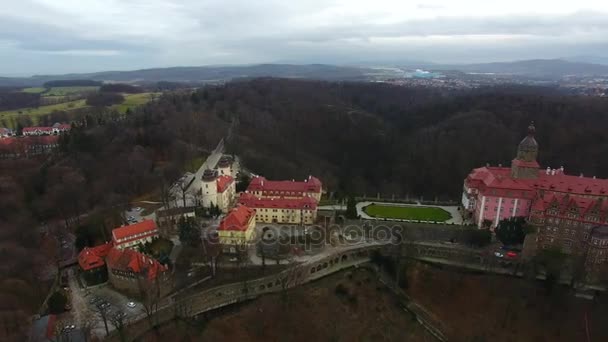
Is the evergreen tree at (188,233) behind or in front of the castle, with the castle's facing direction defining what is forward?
in front

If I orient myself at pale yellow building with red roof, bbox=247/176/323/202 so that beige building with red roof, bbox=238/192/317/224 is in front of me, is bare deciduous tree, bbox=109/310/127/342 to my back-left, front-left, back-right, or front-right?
front-right

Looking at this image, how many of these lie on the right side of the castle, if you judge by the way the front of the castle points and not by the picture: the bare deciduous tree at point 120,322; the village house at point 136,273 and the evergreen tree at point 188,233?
0

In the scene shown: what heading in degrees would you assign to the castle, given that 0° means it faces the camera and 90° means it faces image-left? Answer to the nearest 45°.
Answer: approximately 90°

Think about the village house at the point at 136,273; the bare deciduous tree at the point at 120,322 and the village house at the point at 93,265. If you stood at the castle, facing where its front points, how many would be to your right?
0

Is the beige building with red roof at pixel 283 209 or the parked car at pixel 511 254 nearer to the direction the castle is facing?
the beige building with red roof

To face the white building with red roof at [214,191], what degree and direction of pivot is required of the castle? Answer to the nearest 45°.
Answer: approximately 45° to its left

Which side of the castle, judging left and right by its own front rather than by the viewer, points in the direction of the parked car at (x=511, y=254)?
left

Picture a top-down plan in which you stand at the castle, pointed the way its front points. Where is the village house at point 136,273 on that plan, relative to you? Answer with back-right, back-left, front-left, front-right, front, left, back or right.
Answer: front-left

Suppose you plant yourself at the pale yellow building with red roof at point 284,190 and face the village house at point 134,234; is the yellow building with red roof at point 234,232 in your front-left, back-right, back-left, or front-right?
front-left

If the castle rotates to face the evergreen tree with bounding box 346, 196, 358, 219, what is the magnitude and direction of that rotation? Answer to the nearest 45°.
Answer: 0° — it already faces it

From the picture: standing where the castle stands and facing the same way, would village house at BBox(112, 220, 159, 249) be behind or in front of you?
in front

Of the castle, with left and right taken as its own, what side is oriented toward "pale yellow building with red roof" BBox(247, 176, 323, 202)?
front
